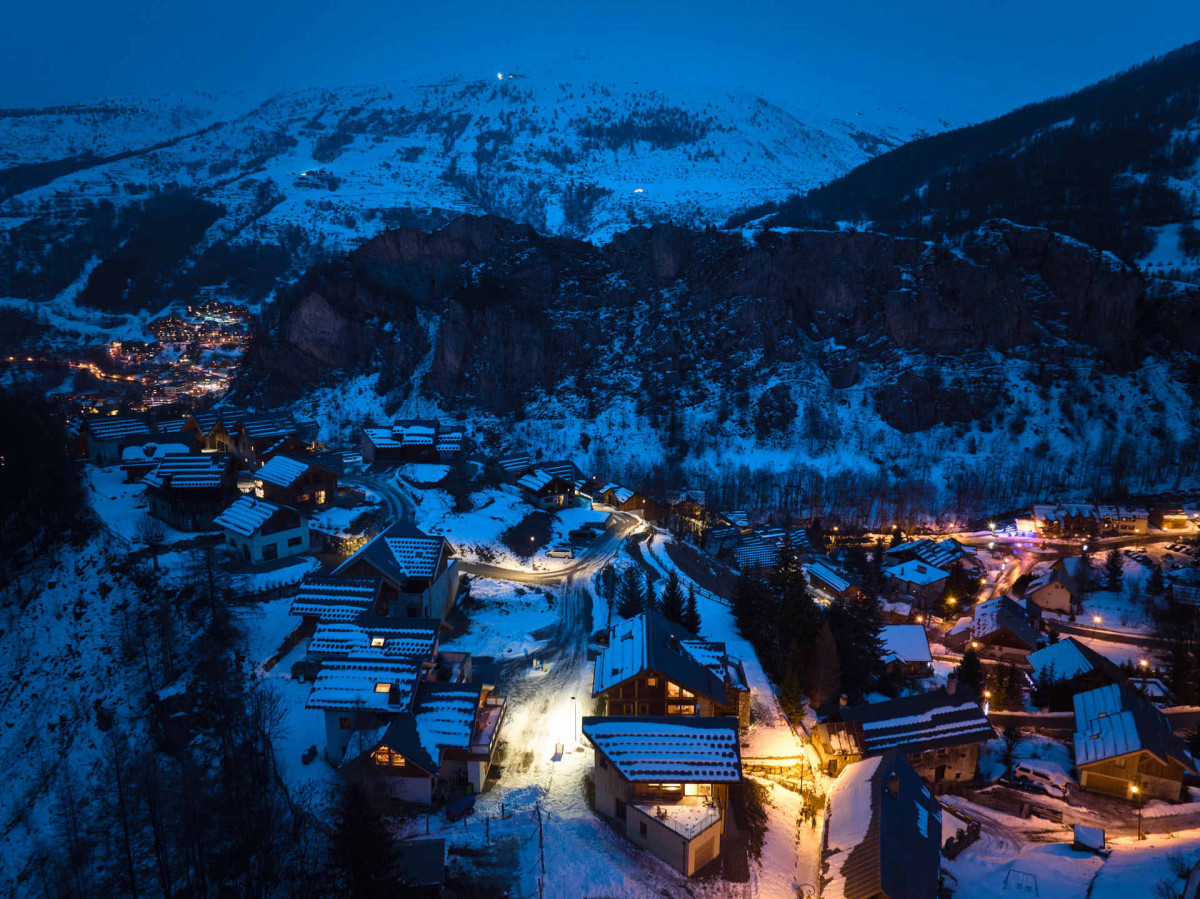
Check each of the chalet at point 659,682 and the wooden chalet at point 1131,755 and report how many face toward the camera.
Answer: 2

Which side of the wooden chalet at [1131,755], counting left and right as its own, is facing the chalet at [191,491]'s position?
right

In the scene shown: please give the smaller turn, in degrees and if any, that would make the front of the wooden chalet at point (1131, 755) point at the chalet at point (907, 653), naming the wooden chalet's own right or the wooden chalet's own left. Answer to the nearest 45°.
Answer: approximately 135° to the wooden chalet's own right

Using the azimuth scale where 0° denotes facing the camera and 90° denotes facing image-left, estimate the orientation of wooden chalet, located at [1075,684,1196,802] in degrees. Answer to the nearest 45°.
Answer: approximately 0°

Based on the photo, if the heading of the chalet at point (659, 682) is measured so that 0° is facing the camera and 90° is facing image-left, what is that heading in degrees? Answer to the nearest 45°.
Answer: approximately 0°

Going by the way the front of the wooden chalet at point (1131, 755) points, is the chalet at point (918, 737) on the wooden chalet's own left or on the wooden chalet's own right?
on the wooden chalet's own right

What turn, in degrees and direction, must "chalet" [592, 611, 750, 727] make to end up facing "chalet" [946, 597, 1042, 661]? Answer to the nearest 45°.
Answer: approximately 135° to its left

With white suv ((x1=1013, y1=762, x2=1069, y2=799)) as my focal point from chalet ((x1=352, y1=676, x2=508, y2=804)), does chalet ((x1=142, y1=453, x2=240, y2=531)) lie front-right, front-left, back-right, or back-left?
back-left

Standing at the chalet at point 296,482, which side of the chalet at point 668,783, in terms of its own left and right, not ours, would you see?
back
